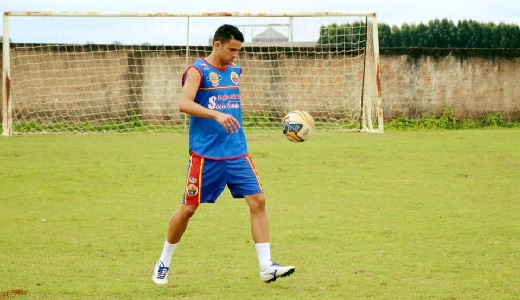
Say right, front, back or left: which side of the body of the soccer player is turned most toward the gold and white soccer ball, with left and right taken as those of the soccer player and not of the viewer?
left

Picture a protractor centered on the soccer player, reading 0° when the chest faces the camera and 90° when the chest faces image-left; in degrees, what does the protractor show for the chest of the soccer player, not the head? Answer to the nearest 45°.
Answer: approximately 315°
